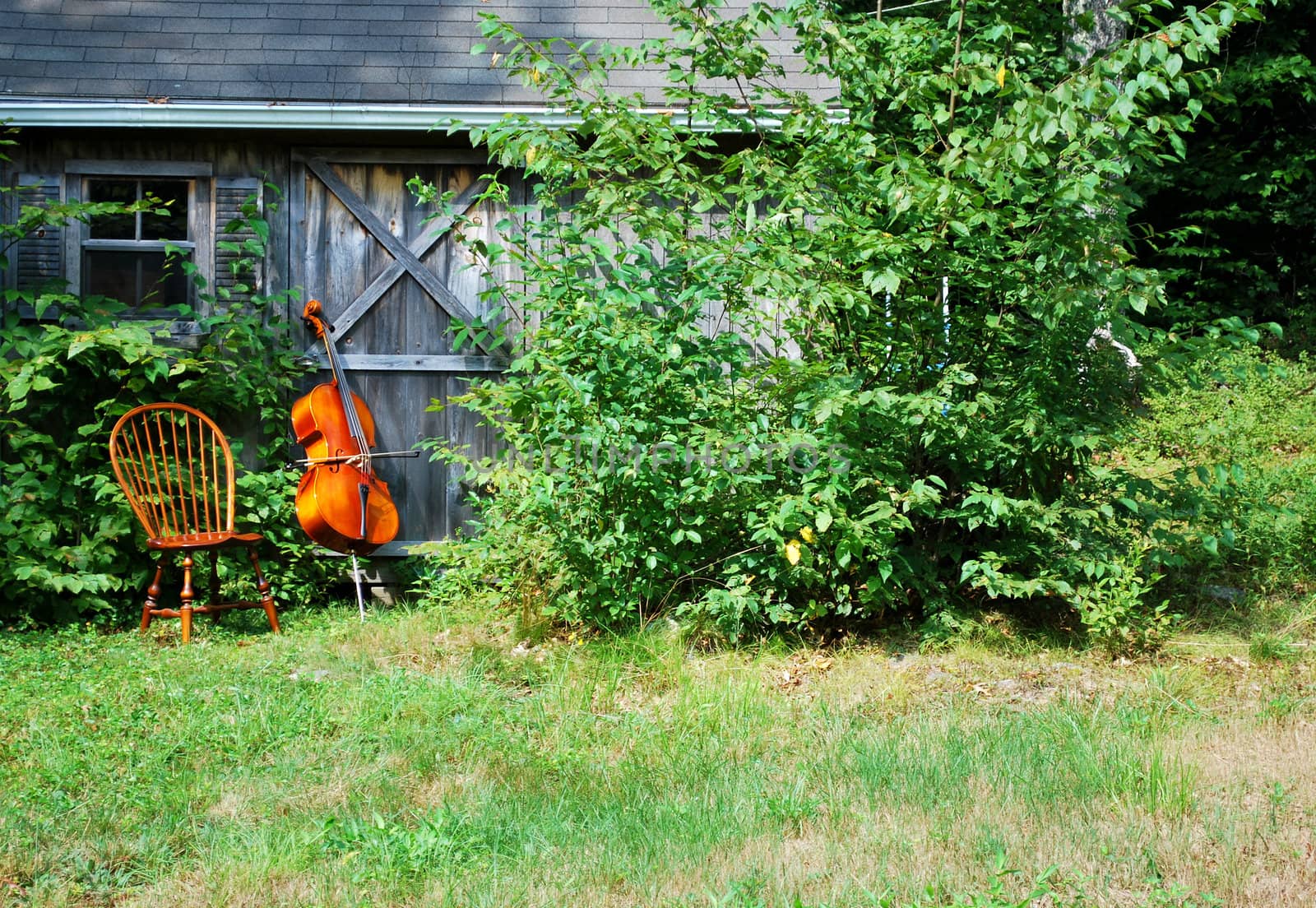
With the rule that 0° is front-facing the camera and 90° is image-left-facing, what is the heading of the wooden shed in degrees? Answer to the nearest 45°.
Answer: approximately 0°

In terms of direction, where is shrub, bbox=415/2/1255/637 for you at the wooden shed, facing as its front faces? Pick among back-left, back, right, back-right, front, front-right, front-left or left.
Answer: front-left

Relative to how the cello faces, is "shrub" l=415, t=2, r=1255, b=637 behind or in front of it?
in front

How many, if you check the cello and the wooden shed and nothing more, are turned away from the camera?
0

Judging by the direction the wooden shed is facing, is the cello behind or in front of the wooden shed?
in front

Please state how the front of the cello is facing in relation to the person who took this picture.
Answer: facing the viewer and to the right of the viewer
